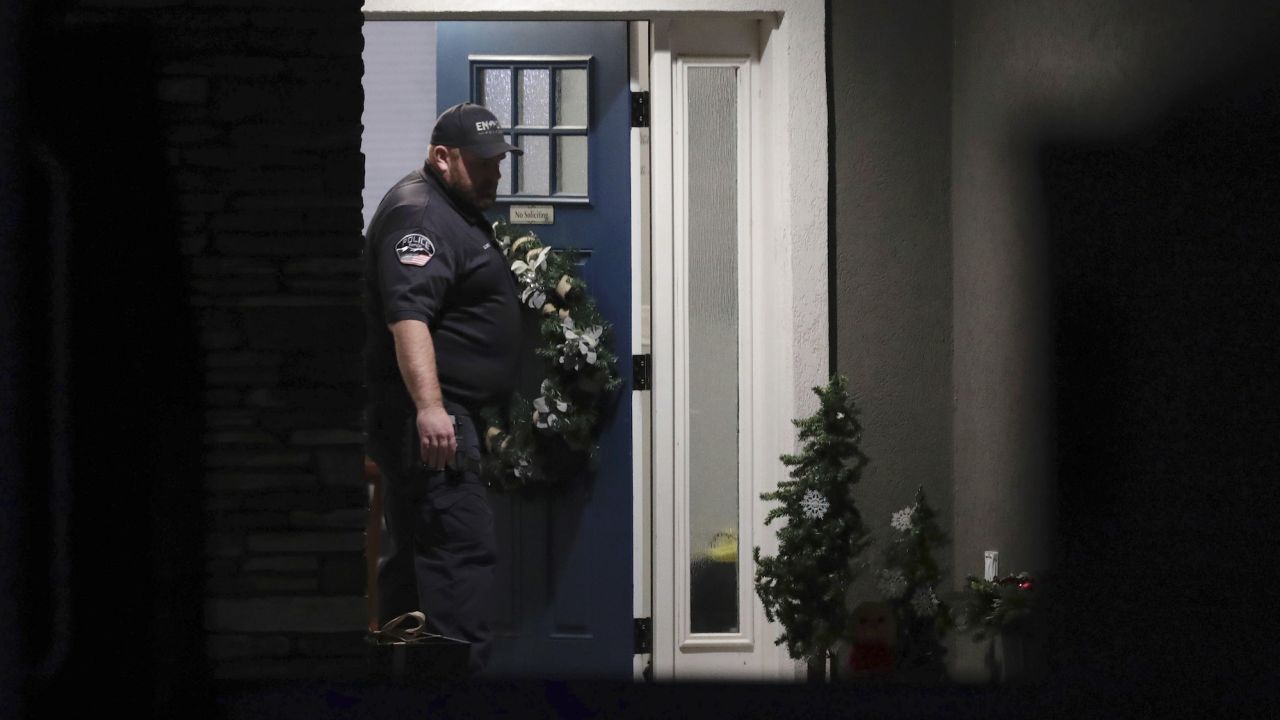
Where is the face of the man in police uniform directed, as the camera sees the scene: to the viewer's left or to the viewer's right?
to the viewer's right

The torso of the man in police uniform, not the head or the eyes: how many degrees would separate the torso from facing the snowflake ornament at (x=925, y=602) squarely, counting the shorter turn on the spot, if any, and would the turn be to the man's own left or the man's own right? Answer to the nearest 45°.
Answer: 0° — they already face it

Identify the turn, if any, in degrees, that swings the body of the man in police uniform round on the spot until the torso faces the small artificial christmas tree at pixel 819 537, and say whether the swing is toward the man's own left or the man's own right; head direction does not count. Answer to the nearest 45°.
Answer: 0° — they already face it

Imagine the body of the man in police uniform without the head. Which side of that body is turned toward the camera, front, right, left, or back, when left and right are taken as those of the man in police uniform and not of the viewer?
right
